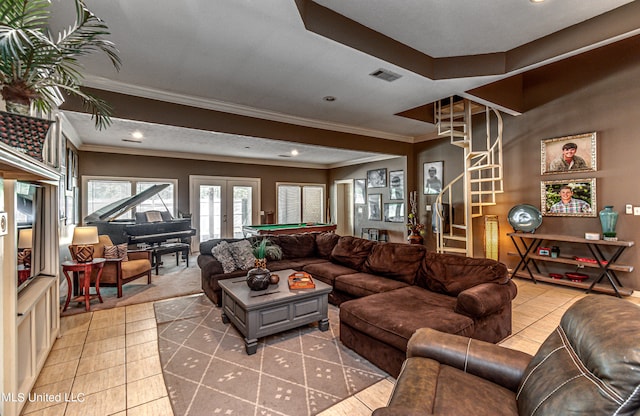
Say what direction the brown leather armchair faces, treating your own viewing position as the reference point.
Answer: facing to the left of the viewer

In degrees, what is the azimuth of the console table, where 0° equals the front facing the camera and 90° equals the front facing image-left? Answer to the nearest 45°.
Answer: approximately 45°

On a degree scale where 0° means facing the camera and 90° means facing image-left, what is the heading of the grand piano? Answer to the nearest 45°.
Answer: approximately 315°

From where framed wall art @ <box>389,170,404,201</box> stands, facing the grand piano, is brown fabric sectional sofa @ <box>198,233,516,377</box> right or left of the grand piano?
left

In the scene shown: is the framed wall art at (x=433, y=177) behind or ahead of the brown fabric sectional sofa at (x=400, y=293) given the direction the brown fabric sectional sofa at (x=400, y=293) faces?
behind

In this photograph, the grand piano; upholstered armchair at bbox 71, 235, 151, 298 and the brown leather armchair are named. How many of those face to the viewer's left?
1

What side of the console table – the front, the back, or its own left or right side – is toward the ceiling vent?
front

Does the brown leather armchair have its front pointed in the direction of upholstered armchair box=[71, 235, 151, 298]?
yes

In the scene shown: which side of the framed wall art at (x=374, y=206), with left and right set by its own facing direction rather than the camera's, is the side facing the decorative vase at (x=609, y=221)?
left

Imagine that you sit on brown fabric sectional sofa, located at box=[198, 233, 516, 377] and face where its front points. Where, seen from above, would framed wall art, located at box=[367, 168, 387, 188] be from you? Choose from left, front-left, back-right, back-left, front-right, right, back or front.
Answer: back-right

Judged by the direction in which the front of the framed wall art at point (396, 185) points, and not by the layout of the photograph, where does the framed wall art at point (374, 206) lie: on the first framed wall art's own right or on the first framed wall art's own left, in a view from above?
on the first framed wall art's own right

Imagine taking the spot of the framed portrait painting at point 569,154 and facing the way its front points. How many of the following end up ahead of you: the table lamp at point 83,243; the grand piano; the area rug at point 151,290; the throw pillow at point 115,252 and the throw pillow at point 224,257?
5
